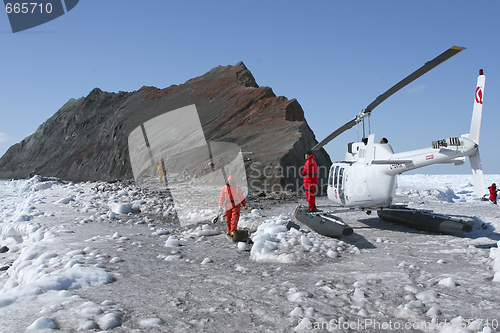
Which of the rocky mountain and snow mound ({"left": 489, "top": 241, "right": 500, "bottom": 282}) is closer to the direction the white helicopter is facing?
the rocky mountain

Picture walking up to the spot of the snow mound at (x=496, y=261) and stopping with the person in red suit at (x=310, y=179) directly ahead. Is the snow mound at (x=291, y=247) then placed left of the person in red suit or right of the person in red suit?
left

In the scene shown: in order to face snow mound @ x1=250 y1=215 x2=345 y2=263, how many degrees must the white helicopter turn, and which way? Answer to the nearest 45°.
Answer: approximately 90° to its left

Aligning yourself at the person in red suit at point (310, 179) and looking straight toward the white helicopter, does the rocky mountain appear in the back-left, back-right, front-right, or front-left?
back-left

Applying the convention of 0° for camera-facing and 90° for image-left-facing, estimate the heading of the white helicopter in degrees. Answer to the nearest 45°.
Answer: approximately 135°

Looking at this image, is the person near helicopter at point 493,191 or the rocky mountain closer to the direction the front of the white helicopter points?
the rocky mountain

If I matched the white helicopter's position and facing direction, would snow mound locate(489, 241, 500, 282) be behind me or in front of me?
behind

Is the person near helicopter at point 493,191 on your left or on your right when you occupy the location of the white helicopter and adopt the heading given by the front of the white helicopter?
on your right

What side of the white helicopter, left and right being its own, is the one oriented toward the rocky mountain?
front
